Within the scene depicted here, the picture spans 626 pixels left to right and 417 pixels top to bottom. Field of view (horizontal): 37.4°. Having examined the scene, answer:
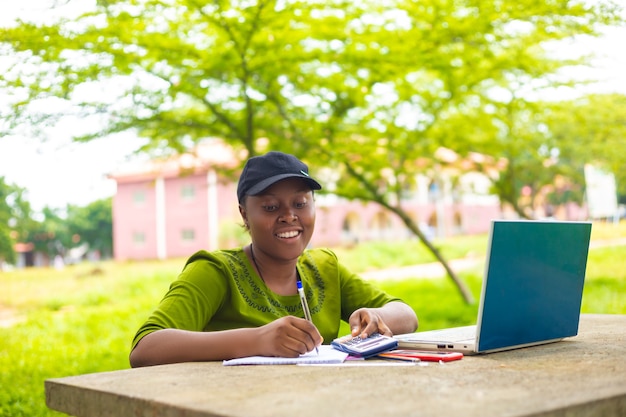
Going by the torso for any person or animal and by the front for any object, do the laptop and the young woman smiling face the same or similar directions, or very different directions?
very different directions

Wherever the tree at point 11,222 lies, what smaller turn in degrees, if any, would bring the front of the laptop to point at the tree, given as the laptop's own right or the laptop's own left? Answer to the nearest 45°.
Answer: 0° — it already faces it

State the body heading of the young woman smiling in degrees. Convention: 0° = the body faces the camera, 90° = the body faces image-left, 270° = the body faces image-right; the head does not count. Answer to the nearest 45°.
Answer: approximately 315°

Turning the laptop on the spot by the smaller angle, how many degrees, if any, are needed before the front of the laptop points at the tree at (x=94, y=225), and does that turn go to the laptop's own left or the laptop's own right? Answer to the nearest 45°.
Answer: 0° — it already faces it

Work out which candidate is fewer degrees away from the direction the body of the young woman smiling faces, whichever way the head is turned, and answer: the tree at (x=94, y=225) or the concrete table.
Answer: the concrete table

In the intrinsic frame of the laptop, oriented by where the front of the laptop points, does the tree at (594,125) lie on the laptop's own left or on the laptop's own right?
on the laptop's own right

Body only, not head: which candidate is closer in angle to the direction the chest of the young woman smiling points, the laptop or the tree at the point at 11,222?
the laptop
